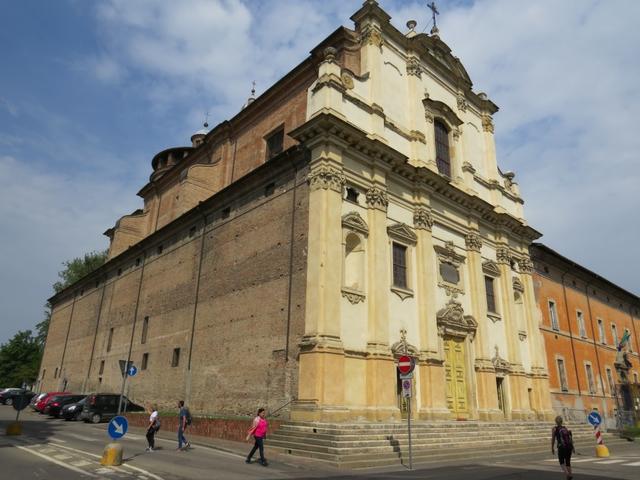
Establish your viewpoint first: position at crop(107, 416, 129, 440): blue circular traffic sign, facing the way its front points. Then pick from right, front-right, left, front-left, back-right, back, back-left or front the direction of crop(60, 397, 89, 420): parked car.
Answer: back

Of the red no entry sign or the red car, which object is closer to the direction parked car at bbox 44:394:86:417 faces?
the red car

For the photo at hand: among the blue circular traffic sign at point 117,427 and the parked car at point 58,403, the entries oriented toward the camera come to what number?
1

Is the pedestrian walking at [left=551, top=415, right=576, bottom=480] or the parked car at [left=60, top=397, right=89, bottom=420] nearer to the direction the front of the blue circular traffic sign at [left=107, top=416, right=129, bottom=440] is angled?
the pedestrian walking

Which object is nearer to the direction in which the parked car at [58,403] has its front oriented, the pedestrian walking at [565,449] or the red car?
the red car

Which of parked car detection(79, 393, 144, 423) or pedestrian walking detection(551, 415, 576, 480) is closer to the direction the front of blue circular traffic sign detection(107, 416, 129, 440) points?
the pedestrian walking
